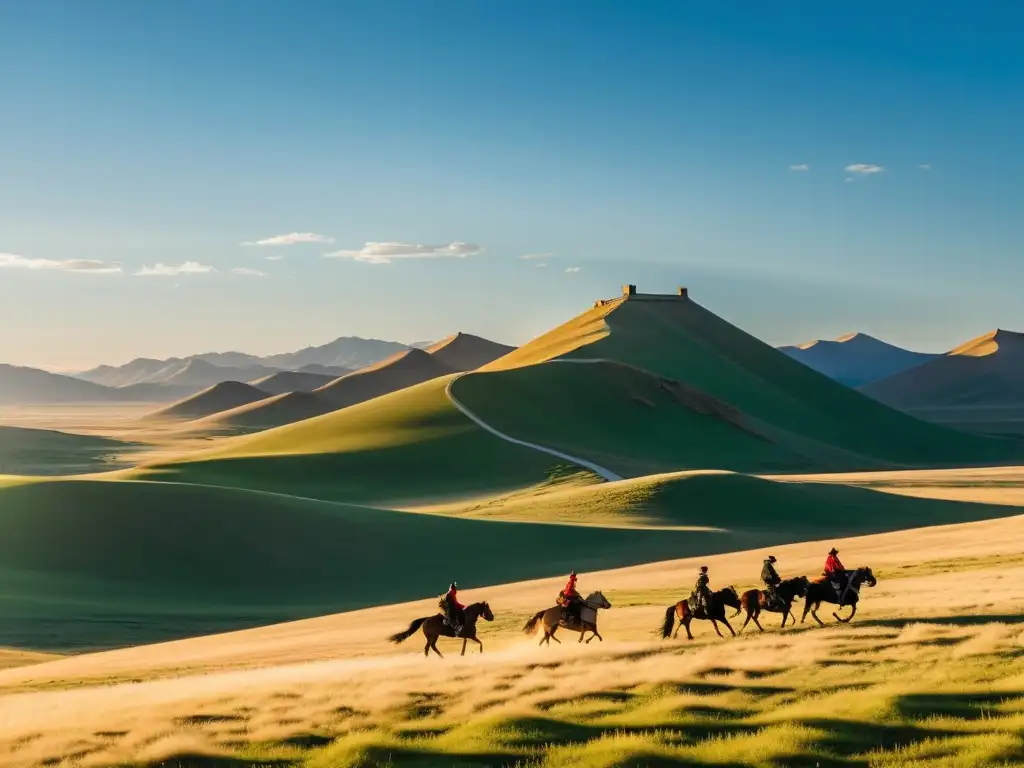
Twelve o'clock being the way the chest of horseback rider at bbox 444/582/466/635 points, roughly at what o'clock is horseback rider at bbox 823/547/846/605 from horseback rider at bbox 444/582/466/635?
horseback rider at bbox 823/547/846/605 is roughly at 12 o'clock from horseback rider at bbox 444/582/466/635.

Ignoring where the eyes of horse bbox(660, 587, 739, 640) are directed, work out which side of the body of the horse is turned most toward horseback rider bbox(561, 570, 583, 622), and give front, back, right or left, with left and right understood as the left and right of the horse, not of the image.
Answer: back

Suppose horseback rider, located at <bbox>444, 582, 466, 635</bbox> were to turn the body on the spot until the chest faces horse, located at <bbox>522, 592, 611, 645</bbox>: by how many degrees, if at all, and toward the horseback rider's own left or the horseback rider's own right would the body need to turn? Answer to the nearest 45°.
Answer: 0° — they already face it

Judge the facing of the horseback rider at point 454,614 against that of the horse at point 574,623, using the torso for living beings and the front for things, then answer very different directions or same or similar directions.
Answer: same or similar directions

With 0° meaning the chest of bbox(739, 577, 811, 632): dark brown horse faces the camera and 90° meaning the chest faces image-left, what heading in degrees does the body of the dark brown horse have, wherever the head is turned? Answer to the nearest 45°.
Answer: approximately 270°

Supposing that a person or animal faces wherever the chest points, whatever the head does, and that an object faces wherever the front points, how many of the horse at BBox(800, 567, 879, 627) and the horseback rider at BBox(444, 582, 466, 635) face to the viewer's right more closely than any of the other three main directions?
2

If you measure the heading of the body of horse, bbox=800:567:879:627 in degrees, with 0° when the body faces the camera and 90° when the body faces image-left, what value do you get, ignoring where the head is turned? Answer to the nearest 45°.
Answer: approximately 270°

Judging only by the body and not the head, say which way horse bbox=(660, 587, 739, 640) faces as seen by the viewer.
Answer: to the viewer's right

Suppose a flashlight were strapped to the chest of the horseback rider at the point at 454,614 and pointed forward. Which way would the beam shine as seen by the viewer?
to the viewer's right

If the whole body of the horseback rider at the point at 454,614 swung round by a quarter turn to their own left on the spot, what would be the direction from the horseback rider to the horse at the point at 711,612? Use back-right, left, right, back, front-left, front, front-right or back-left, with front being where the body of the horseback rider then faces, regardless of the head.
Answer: right

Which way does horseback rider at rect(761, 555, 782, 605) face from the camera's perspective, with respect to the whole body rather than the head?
to the viewer's right

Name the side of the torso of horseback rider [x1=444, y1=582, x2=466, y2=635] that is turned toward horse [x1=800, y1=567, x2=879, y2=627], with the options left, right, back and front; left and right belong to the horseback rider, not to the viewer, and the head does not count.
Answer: front

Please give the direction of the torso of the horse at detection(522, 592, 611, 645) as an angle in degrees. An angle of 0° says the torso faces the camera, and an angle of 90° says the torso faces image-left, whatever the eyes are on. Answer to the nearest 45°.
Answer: approximately 270°
